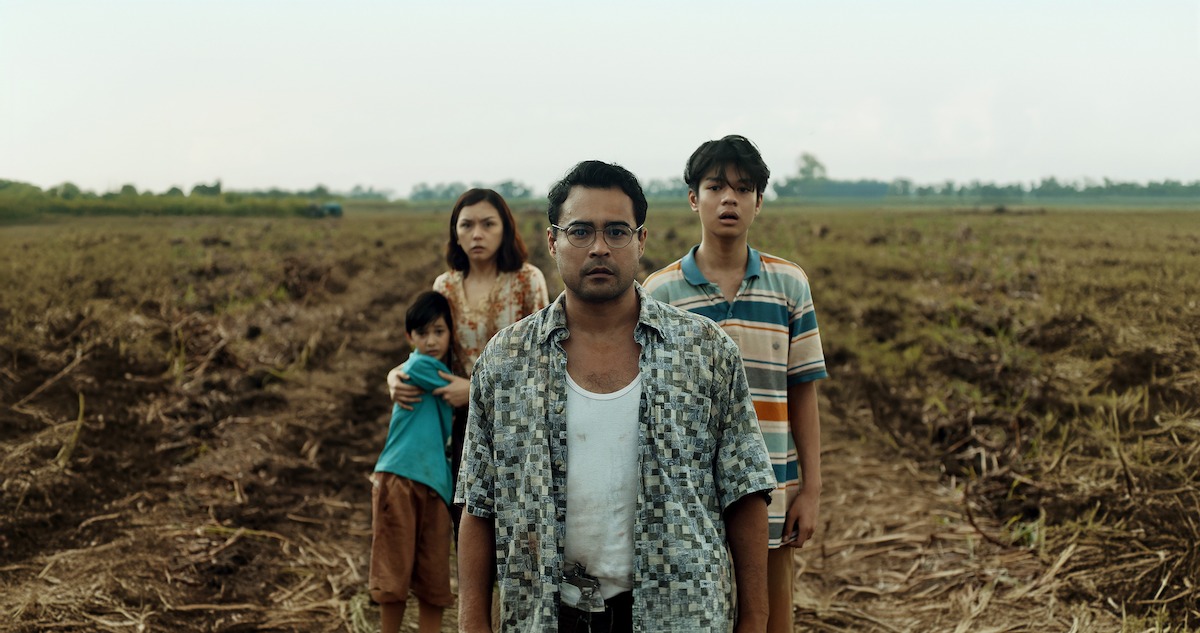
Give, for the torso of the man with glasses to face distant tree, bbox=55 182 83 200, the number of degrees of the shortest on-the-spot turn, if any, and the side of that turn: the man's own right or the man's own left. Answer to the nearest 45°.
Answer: approximately 135° to the man's own right

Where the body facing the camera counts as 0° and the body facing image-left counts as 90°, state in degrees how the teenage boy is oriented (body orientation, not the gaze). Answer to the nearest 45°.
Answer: approximately 0°

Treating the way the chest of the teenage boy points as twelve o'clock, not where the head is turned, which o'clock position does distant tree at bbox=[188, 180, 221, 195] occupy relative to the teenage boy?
The distant tree is roughly at 5 o'clock from the teenage boy.

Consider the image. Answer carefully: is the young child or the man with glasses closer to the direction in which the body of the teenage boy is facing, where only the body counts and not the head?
the man with glasses

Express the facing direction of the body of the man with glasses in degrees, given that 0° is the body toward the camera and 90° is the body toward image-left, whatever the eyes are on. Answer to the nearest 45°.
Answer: approximately 0°

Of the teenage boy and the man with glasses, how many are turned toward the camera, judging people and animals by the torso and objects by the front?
2
